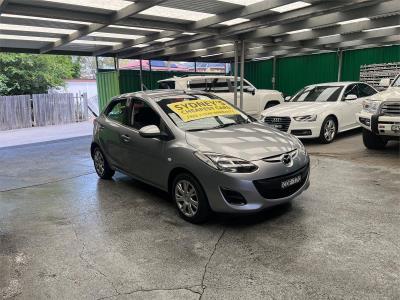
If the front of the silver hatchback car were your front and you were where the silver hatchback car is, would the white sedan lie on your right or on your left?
on your left

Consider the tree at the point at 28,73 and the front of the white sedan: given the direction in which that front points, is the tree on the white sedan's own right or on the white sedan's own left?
on the white sedan's own right

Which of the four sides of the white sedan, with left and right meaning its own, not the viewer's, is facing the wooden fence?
right

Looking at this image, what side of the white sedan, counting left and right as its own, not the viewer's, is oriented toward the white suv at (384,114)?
left

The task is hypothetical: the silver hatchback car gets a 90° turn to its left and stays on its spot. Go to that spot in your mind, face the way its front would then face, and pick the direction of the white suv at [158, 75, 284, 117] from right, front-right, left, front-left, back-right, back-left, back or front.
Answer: front-left

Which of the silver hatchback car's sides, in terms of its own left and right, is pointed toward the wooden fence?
back

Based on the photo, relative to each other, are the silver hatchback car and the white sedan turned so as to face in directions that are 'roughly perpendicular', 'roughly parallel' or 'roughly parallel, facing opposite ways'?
roughly perpendicular

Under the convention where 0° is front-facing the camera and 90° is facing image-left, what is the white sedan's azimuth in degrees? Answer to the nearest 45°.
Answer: approximately 45°
